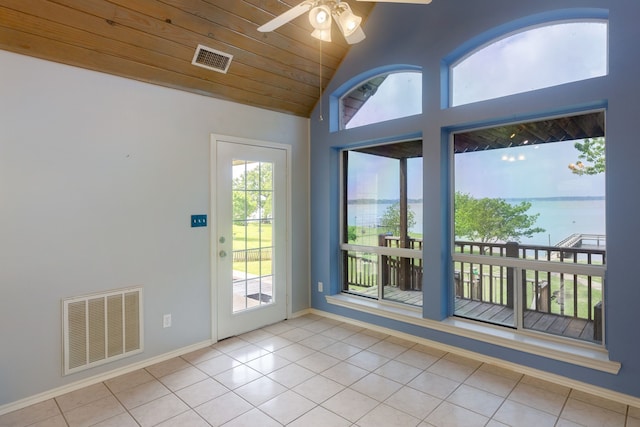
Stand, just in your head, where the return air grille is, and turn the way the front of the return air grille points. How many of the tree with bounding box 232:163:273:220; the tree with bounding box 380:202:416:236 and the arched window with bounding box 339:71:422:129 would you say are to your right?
0

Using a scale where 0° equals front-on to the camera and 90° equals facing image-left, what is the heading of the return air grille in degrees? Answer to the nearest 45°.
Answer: approximately 315°

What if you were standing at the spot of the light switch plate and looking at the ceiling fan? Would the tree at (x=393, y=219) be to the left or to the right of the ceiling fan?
left

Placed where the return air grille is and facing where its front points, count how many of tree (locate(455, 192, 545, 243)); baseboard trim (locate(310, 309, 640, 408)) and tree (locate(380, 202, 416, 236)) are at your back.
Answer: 0

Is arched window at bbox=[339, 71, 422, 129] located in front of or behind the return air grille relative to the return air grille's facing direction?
in front

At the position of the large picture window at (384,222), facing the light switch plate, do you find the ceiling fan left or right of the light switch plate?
left

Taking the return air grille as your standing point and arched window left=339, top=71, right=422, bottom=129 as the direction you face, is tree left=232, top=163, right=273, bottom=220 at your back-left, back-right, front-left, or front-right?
front-left

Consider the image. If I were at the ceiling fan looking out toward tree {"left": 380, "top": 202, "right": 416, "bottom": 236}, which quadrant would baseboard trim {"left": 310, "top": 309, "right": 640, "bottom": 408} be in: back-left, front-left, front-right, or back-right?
front-right

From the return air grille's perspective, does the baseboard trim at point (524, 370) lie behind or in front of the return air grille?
in front

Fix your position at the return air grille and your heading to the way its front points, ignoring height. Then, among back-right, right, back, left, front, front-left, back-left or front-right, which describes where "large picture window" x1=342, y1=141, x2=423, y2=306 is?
front-left
